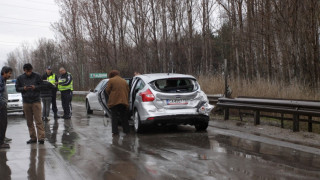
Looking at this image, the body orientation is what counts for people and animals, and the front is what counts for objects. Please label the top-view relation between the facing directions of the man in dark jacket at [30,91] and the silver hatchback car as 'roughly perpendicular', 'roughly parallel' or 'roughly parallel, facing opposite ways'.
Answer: roughly parallel, facing opposite ways

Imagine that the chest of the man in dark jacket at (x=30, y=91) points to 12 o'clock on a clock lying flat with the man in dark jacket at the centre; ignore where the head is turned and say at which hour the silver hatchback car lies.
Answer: The silver hatchback car is roughly at 9 o'clock from the man in dark jacket.

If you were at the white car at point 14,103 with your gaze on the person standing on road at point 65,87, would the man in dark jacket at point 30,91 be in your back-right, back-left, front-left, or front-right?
front-right

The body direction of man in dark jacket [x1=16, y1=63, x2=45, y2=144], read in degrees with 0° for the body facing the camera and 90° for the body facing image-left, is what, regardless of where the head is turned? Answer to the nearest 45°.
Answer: approximately 0°

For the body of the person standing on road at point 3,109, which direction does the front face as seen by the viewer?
to the viewer's right

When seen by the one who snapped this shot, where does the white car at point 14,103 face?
facing the viewer

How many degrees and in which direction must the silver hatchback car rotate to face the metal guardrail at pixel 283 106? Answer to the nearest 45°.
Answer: approximately 90° to its right

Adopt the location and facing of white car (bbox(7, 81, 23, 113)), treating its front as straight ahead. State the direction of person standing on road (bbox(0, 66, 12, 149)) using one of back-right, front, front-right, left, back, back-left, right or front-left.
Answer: front

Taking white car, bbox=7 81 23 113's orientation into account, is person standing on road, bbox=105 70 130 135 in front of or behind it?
in front

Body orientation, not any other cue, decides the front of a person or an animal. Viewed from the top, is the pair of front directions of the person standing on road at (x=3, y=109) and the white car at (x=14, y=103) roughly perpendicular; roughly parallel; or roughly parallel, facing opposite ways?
roughly perpendicular

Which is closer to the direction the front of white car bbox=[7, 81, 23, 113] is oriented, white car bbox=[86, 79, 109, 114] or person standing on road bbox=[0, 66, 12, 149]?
the person standing on road

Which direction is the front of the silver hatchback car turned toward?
away from the camera

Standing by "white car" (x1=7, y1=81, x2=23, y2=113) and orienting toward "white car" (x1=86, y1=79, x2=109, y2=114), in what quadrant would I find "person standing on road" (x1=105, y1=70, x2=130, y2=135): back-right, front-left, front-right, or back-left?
front-right

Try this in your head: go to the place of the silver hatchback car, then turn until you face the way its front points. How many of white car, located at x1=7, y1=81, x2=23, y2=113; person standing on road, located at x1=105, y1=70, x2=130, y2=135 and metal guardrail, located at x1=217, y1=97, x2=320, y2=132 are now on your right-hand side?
1
